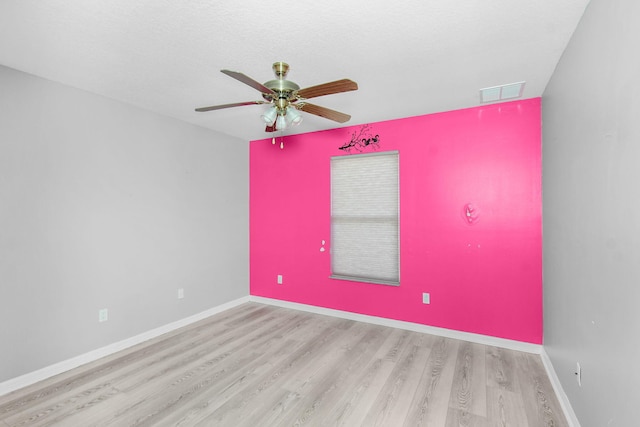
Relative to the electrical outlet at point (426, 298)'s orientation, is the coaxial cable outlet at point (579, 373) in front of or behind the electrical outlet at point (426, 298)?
in front

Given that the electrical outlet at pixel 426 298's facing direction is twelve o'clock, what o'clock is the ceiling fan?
The ceiling fan is roughly at 1 o'clock from the electrical outlet.

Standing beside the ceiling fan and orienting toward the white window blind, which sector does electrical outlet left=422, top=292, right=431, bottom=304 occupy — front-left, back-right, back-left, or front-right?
front-right

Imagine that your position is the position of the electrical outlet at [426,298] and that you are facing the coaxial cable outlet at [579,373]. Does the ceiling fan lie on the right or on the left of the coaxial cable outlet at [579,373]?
right

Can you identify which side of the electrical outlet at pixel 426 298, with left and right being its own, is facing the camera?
front

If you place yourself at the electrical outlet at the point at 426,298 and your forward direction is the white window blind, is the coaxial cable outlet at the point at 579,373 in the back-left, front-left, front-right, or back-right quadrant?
back-left

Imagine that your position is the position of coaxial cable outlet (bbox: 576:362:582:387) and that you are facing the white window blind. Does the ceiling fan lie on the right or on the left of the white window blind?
left
